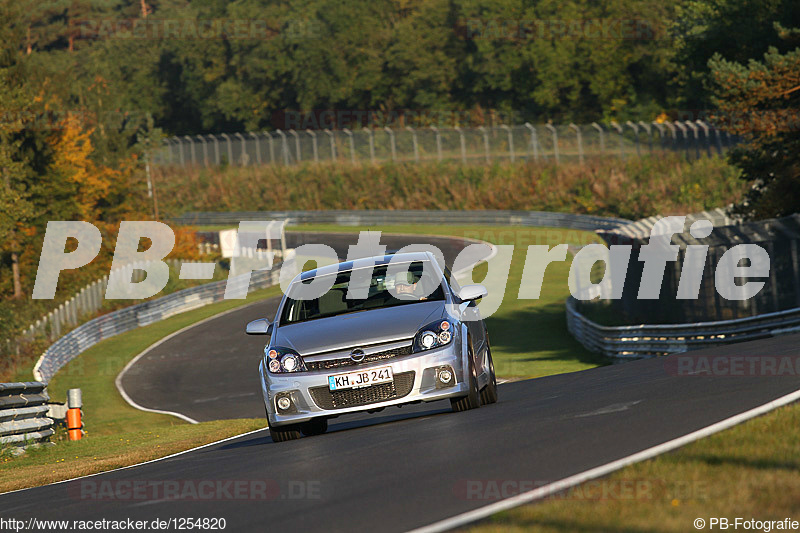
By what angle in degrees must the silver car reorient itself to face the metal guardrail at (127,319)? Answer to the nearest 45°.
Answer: approximately 180°

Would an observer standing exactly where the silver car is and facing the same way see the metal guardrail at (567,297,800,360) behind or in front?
behind

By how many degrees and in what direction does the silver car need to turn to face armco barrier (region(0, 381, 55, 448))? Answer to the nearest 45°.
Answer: approximately 135° to its right

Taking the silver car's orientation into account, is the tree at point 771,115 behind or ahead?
behind

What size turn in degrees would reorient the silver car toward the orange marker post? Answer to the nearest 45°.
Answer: approximately 135° to its right

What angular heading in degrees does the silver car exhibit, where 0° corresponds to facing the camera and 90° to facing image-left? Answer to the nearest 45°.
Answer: approximately 0°
